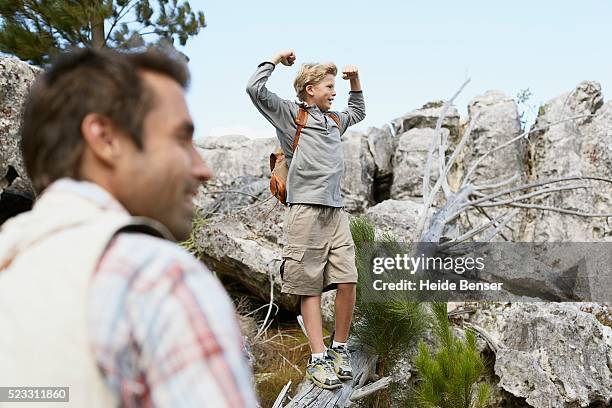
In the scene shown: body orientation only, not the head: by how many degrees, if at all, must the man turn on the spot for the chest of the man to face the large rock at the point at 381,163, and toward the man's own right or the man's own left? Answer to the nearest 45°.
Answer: approximately 45° to the man's own left

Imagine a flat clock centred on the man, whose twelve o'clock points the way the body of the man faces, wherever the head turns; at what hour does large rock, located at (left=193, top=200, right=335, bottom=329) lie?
The large rock is roughly at 11 o'clock from the man.

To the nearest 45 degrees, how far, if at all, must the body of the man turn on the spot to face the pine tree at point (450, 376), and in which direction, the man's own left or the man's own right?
0° — they already face it

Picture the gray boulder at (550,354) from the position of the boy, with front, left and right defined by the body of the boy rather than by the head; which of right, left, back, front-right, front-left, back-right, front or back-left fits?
left

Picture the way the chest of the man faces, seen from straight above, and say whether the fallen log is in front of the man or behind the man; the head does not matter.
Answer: in front

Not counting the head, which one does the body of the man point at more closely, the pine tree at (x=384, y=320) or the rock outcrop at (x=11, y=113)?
the pine tree

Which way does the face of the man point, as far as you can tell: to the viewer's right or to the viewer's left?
to the viewer's right

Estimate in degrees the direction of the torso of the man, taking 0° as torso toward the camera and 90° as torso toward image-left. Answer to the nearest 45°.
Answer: approximately 225°

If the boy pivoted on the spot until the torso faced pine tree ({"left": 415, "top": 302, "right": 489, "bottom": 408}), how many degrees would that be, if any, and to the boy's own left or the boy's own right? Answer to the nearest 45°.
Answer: approximately 45° to the boy's own left

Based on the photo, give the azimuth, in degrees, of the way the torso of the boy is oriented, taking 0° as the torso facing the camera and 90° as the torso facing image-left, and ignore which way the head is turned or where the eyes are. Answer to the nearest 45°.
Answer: approximately 315°

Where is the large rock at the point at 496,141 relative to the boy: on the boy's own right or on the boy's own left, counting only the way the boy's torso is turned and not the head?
on the boy's own left
